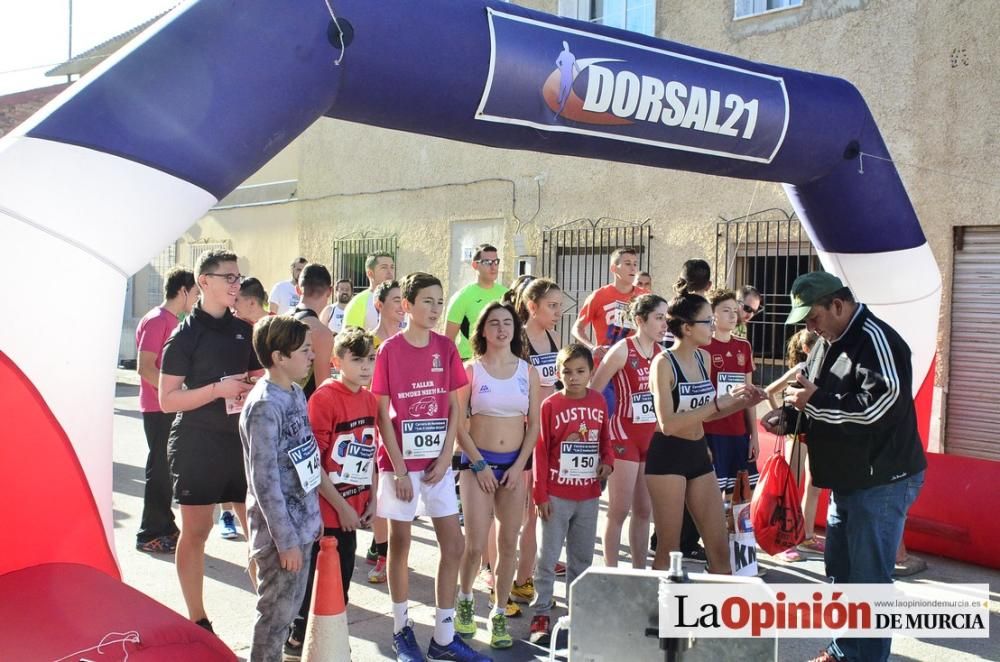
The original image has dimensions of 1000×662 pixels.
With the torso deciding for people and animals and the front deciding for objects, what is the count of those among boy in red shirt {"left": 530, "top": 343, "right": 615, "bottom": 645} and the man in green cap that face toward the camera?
1

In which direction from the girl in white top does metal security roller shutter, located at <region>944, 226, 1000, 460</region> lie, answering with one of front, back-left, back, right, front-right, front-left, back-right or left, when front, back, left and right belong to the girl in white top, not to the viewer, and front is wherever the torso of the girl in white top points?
back-left

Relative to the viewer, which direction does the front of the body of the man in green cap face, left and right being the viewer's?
facing to the left of the viewer

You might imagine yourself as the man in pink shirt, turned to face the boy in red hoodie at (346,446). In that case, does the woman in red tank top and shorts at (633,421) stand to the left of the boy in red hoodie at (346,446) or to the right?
left

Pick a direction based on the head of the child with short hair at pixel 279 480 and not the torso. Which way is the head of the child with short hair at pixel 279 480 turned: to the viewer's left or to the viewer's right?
to the viewer's right

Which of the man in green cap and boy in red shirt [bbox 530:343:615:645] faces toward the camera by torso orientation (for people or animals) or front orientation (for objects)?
the boy in red shirt

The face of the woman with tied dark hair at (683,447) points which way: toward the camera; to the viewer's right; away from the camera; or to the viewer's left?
to the viewer's right

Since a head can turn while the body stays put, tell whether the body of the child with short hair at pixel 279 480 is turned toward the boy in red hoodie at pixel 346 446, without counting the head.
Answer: no

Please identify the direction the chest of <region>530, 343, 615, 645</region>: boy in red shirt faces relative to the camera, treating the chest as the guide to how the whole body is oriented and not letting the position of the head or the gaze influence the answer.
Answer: toward the camera

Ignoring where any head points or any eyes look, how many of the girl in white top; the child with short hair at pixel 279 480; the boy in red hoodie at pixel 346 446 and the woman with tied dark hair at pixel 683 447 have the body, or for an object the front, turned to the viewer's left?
0

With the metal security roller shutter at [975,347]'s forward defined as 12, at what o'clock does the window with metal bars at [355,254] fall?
The window with metal bars is roughly at 2 o'clock from the metal security roller shutter.

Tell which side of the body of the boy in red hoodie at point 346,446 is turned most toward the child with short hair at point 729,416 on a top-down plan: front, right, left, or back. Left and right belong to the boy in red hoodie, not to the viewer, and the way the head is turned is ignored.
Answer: left

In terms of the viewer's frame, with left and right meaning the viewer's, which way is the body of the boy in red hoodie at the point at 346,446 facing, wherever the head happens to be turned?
facing the viewer and to the right of the viewer

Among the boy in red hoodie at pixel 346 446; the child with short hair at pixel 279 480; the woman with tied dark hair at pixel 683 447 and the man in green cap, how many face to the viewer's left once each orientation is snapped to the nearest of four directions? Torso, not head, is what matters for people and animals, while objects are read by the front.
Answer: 1

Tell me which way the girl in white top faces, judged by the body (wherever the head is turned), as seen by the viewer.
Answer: toward the camera

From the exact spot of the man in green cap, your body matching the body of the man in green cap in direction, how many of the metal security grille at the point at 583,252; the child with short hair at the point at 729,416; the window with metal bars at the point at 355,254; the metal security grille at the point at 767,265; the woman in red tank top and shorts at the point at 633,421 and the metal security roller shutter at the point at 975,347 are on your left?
0

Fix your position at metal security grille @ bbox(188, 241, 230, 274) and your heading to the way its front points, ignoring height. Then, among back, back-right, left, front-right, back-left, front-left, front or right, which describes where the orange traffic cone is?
front-left
